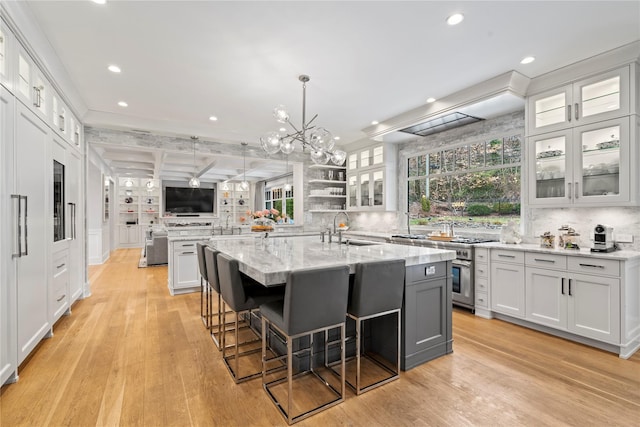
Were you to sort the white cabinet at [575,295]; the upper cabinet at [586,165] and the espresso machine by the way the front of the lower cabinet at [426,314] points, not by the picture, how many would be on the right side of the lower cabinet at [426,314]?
0

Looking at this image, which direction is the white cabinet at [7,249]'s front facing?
to the viewer's right

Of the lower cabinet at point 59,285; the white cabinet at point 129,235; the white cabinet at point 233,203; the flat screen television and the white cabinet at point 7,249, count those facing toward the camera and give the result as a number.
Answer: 3

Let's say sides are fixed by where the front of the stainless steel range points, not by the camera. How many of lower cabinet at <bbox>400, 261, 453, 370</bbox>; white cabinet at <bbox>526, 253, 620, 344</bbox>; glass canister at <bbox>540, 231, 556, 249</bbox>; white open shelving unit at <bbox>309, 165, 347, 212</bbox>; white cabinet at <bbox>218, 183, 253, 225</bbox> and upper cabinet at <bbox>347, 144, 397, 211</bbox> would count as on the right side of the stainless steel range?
3

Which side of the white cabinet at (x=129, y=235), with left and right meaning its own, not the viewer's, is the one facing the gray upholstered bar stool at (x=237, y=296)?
front

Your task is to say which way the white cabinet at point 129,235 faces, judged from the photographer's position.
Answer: facing the viewer

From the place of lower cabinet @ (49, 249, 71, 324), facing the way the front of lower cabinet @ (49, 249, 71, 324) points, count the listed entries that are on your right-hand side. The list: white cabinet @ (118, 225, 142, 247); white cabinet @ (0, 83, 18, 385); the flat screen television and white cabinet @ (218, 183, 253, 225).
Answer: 1

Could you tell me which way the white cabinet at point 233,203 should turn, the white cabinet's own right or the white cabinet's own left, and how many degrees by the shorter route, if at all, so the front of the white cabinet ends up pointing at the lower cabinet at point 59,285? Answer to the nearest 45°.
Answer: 0° — it already faces it

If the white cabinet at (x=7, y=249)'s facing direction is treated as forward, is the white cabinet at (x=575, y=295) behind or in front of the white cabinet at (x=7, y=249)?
in front

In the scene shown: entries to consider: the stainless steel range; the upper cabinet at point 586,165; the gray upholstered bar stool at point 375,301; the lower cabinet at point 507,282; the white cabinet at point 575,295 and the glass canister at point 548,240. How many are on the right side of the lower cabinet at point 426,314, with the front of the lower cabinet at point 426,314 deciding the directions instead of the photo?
1

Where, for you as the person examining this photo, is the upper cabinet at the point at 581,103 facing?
facing the viewer and to the left of the viewer

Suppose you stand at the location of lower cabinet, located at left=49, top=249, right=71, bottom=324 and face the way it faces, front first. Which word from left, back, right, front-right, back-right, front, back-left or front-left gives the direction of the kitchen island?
front-right

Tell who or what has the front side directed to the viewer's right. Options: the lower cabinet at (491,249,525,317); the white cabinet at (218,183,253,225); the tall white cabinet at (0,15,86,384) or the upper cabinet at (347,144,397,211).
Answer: the tall white cabinet

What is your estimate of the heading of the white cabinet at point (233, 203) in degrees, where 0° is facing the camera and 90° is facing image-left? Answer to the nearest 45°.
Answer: approximately 0°

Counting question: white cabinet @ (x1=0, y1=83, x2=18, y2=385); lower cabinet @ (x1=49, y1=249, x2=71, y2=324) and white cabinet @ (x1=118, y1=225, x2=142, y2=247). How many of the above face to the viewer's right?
2

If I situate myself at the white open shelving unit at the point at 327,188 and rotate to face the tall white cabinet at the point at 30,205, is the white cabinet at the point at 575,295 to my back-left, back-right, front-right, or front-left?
front-left

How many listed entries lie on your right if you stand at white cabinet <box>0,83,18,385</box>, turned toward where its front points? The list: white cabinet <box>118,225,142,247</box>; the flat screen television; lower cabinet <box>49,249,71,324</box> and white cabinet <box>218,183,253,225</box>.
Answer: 0

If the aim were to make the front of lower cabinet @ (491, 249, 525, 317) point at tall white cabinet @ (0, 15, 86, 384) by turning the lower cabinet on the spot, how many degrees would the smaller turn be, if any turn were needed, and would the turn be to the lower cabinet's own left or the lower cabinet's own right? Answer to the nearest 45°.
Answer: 0° — it already faces it
